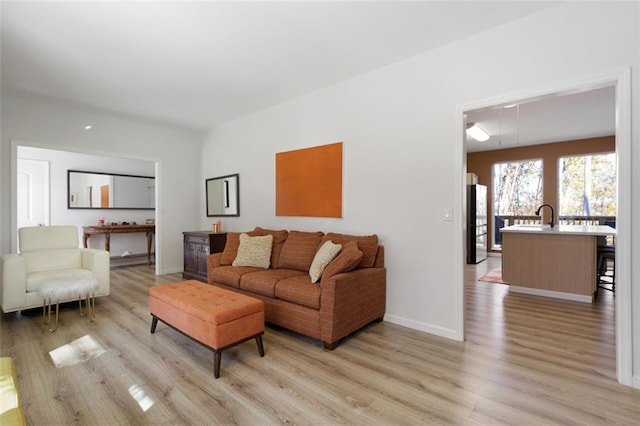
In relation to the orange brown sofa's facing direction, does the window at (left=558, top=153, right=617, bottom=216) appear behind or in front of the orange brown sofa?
behind

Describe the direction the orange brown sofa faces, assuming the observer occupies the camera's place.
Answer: facing the viewer and to the left of the viewer

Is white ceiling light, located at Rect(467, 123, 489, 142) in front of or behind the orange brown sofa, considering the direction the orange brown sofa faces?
behind

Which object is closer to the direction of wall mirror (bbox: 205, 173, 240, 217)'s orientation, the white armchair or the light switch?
the white armchair

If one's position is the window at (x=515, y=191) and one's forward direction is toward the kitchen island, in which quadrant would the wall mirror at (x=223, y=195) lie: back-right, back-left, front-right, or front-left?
front-right

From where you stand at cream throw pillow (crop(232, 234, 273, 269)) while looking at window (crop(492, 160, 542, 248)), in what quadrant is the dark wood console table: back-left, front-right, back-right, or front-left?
back-left

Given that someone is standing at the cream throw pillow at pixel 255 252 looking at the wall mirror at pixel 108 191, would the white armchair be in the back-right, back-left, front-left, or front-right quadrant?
front-left

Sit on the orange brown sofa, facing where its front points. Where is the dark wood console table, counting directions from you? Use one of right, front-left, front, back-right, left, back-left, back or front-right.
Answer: right

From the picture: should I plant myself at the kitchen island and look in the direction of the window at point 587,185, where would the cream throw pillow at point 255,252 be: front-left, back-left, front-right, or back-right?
back-left

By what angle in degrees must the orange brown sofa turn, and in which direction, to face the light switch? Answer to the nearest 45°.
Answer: approximately 135° to its left

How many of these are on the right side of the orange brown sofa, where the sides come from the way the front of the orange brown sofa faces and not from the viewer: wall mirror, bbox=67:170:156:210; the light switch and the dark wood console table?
2

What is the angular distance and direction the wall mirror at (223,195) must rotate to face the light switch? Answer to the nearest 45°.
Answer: approximately 90° to its left

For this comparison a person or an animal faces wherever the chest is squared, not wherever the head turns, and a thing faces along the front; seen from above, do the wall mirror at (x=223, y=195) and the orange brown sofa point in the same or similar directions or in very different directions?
same or similar directions
